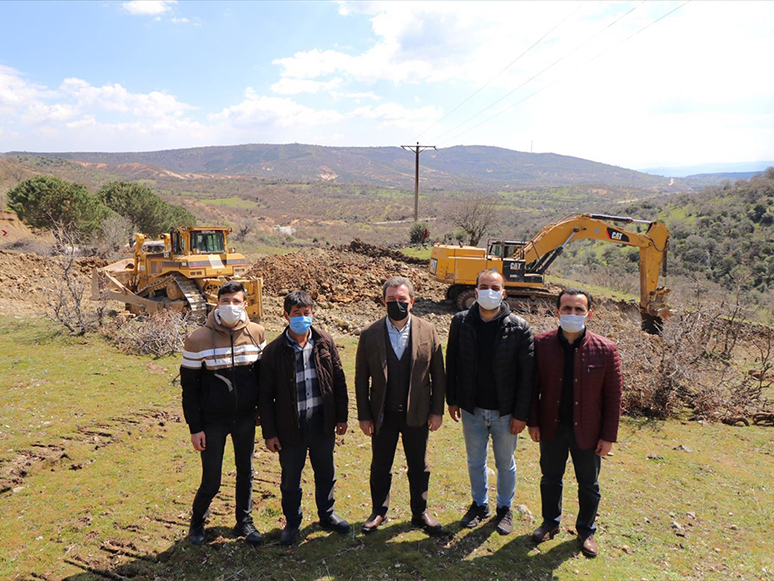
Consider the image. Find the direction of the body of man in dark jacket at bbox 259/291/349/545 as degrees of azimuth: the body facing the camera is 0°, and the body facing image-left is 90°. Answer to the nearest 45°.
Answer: approximately 0°

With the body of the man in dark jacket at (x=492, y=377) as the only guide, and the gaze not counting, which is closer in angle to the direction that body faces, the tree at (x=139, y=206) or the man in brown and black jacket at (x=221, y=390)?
the man in brown and black jacket

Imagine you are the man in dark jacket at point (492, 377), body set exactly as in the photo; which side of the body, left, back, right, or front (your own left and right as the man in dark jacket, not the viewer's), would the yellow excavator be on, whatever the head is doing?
back

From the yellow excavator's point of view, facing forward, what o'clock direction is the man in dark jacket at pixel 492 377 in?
The man in dark jacket is roughly at 3 o'clock from the yellow excavator.

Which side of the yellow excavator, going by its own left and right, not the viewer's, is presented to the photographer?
right

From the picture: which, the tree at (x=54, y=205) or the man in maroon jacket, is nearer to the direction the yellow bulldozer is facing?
the tree

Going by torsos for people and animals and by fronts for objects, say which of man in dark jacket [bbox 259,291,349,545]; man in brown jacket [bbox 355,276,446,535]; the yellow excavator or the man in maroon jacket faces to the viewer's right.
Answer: the yellow excavator

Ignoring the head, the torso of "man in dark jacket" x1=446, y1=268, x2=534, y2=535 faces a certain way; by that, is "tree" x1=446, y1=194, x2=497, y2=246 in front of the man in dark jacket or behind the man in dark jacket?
behind

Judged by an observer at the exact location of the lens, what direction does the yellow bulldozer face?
facing away from the viewer and to the left of the viewer

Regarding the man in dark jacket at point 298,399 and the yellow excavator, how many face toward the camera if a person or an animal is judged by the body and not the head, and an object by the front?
1

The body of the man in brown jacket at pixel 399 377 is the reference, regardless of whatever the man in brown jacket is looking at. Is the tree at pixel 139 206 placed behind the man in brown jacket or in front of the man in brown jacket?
behind
